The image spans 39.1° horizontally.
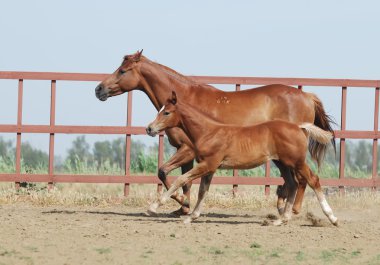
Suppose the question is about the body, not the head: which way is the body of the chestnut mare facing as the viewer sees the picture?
to the viewer's left

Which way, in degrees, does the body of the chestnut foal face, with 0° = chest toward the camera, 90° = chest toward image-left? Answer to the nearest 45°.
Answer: approximately 90°

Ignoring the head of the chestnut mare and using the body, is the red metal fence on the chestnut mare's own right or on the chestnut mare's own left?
on the chestnut mare's own right
